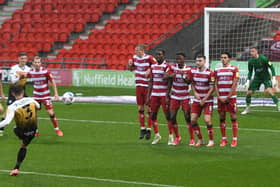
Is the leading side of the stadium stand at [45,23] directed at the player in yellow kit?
yes

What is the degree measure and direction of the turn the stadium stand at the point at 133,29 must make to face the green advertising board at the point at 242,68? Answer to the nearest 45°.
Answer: approximately 45° to its left

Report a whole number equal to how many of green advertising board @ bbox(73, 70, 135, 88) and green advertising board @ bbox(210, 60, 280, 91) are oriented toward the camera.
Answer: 2

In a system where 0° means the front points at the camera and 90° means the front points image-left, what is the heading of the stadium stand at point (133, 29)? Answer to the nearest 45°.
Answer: approximately 0°

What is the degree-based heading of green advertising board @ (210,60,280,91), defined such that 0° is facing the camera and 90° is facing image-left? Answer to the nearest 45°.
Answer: approximately 0°

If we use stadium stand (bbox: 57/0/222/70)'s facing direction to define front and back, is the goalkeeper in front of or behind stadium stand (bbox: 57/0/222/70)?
in front

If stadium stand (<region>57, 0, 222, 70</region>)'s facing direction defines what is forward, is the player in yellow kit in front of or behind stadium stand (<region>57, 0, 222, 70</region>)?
in front

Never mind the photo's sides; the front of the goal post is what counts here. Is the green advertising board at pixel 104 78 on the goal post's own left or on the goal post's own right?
on the goal post's own right
